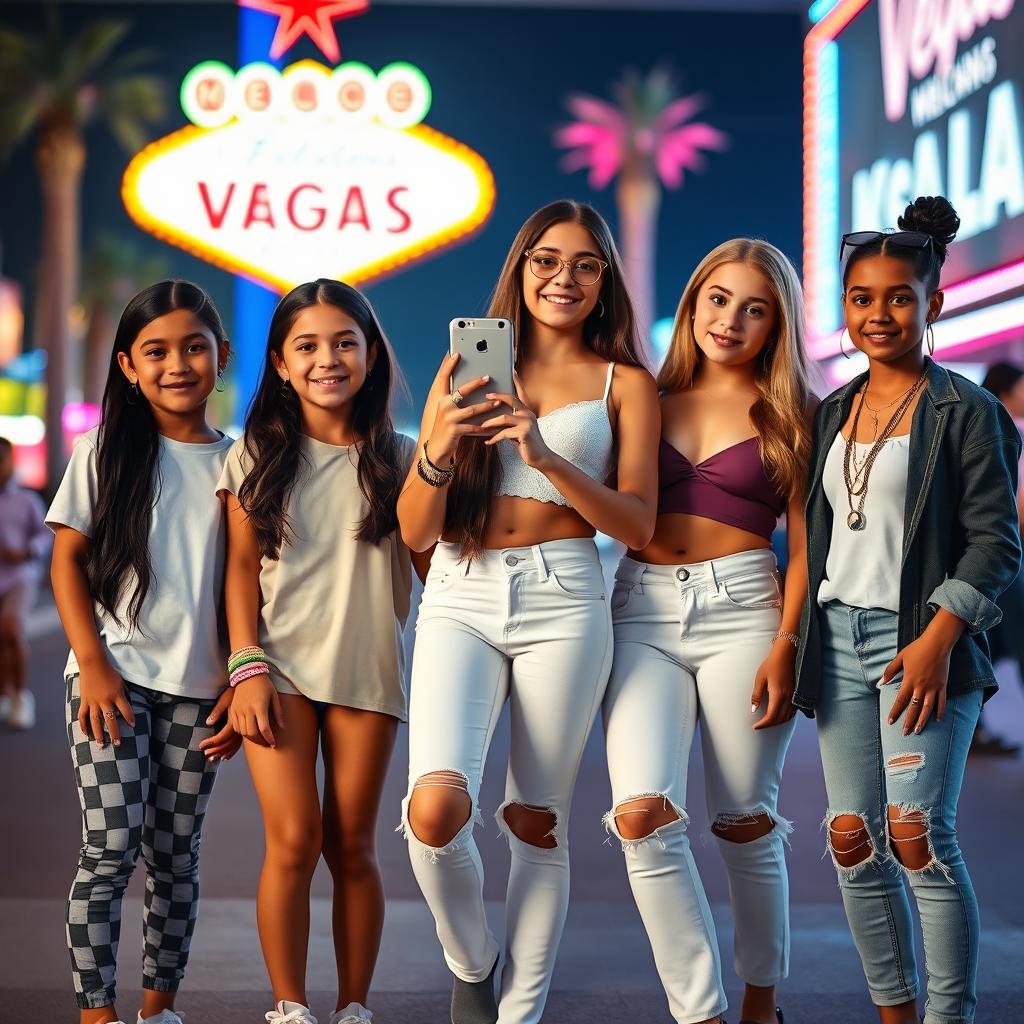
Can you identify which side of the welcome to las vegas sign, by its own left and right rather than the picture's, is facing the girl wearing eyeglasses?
front

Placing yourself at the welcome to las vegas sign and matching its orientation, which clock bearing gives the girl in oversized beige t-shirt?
The girl in oversized beige t-shirt is roughly at 12 o'clock from the welcome to las vegas sign.

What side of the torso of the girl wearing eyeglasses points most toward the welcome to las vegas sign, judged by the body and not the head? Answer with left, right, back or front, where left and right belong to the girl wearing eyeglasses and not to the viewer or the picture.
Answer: back

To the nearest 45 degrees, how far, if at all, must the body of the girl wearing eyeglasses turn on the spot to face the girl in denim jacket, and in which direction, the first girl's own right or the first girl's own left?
approximately 90° to the first girl's own left

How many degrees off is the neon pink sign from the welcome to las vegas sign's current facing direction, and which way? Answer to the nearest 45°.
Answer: approximately 90° to its left

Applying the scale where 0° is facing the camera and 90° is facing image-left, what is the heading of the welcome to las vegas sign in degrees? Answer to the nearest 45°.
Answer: approximately 0°

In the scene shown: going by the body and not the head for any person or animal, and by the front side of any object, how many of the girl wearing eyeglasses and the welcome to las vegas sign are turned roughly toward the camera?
2

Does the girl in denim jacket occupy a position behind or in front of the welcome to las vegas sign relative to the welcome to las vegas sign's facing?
in front

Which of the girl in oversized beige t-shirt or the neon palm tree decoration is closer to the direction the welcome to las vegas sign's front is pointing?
the girl in oversized beige t-shirt

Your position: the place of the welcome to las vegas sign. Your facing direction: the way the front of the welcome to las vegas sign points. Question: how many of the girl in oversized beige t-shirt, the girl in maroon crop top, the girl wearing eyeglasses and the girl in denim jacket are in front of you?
4

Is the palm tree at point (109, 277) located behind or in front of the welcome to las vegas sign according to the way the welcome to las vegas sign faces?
behind
